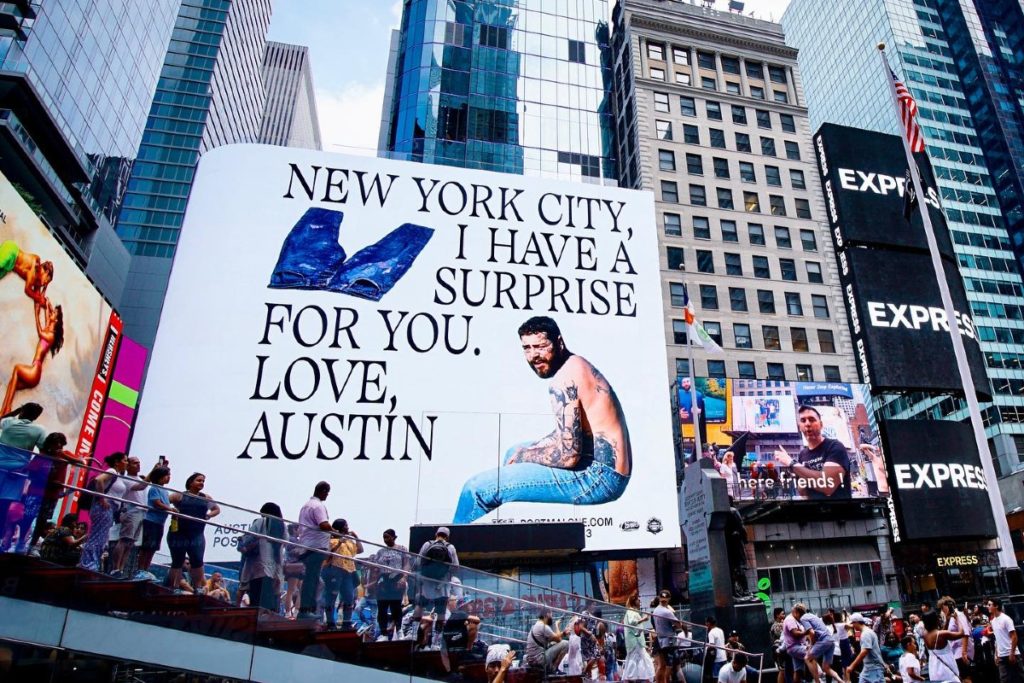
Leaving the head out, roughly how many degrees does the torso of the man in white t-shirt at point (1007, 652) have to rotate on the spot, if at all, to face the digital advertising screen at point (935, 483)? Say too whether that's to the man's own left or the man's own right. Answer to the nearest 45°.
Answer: approximately 135° to the man's own right

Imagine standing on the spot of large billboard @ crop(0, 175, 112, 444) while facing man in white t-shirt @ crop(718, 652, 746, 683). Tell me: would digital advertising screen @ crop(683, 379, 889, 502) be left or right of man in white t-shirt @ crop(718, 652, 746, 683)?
left

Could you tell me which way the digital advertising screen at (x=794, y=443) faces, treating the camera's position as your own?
facing the viewer

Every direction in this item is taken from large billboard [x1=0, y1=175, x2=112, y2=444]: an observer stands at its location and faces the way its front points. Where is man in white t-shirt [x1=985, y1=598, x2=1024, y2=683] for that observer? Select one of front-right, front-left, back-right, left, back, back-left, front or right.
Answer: front

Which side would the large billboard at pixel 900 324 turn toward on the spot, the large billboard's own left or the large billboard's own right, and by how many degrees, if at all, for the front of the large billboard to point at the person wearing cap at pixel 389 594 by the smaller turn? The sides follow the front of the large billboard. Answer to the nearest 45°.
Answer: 0° — it already faces them

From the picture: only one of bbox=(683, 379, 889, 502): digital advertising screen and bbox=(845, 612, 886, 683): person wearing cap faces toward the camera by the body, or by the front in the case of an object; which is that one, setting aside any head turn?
the digital advertising screen

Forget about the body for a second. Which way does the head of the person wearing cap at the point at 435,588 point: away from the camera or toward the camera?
away from the camera

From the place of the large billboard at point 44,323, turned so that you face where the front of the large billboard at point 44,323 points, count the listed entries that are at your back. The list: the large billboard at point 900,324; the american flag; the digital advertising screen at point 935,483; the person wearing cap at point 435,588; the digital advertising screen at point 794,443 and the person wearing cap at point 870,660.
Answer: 0

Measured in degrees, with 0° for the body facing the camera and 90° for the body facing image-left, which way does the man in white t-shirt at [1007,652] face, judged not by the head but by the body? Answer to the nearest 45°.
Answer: approximately 45°

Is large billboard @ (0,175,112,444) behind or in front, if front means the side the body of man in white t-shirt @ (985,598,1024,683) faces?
in front

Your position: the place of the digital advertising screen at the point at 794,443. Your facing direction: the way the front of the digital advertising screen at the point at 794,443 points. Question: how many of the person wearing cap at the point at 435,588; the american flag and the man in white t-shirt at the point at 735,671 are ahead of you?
3

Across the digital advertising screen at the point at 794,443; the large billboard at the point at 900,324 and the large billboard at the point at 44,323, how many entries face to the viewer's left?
0

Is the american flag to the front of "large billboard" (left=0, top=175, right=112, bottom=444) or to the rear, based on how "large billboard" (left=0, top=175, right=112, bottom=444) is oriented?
to the front
